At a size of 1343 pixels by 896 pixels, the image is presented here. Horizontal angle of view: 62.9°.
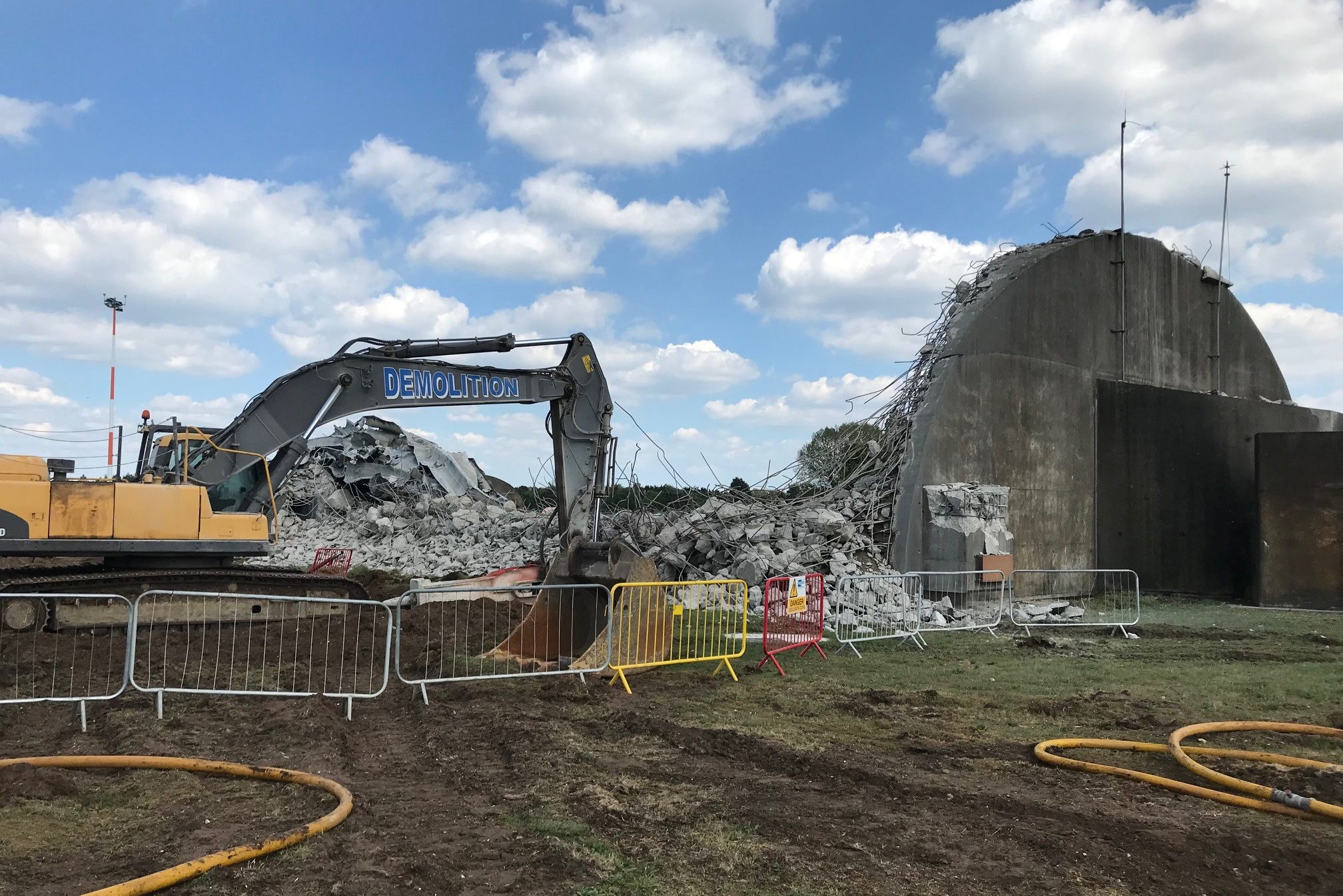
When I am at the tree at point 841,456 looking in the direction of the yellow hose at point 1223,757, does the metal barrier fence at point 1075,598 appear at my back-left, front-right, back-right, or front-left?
front-left

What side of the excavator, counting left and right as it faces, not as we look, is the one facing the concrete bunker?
front

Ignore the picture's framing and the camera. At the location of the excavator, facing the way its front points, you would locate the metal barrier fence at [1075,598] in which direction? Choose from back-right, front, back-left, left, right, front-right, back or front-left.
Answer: front

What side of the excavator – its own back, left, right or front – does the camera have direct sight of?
right

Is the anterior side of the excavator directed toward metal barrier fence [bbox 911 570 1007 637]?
yes

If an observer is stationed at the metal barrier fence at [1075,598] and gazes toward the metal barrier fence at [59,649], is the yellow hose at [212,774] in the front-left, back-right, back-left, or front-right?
front-left

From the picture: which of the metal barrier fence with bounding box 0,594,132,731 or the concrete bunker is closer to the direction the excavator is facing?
the concrete bunker

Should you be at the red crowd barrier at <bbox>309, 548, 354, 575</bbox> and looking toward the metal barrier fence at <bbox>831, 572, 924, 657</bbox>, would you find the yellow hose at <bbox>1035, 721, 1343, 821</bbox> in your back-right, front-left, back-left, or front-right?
front-right

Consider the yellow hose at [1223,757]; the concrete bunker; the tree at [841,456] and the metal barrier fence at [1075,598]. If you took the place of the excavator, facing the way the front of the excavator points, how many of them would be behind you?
0

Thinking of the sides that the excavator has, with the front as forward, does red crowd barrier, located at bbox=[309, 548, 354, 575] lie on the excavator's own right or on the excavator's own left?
on the excavator's own left

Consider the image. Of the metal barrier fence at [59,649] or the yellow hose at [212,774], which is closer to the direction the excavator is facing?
the yellow hose

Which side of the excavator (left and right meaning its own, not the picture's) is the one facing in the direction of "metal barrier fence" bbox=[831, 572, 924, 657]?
front

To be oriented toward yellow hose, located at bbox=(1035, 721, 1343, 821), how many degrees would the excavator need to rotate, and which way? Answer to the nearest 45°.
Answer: approximately 45° to its right

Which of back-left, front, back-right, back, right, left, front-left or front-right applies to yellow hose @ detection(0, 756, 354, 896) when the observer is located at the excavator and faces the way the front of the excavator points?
right

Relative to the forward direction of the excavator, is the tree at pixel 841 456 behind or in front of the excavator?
in front

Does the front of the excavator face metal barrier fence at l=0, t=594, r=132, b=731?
no

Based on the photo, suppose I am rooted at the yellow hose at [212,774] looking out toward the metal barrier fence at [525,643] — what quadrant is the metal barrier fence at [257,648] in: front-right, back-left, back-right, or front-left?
front-left
